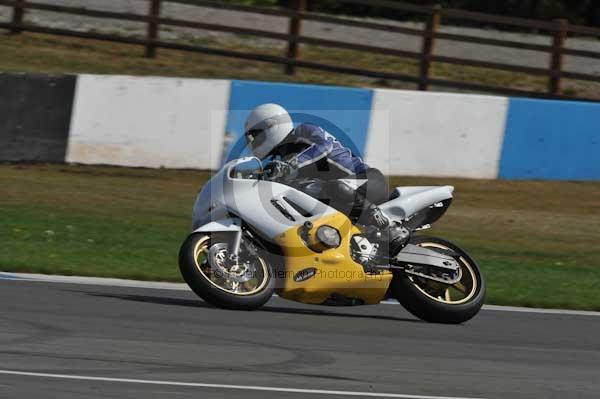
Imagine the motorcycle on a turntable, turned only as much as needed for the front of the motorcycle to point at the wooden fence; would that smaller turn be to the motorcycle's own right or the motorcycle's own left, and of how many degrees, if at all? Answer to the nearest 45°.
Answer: approximately 90° to the motorcycle's own right

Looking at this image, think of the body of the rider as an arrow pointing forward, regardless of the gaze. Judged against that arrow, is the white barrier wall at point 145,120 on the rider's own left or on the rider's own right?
on the rider's own right

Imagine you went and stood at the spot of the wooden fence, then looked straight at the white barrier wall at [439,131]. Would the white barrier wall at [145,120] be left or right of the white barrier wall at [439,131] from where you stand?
right

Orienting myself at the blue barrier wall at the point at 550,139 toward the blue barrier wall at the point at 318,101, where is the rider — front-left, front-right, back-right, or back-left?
front-left

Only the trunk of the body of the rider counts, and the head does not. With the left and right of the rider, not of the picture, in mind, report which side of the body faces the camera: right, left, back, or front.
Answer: left

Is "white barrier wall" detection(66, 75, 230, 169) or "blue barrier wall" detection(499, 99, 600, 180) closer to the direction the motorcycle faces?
the white barrier wall

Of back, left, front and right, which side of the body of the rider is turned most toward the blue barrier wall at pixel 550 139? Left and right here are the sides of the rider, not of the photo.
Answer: right

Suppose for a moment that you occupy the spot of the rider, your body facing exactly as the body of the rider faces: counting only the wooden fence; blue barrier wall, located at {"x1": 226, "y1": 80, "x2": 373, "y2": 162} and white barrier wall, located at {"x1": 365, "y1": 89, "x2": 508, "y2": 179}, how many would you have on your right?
3

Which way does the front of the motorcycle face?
to the viewer's left

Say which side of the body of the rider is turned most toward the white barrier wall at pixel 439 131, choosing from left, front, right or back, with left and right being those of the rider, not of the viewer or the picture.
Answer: right

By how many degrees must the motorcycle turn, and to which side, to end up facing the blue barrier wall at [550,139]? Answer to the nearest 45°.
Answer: approximately 90° to its right

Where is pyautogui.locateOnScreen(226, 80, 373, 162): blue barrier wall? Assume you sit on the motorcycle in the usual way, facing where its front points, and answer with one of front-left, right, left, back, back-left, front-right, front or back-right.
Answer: right
